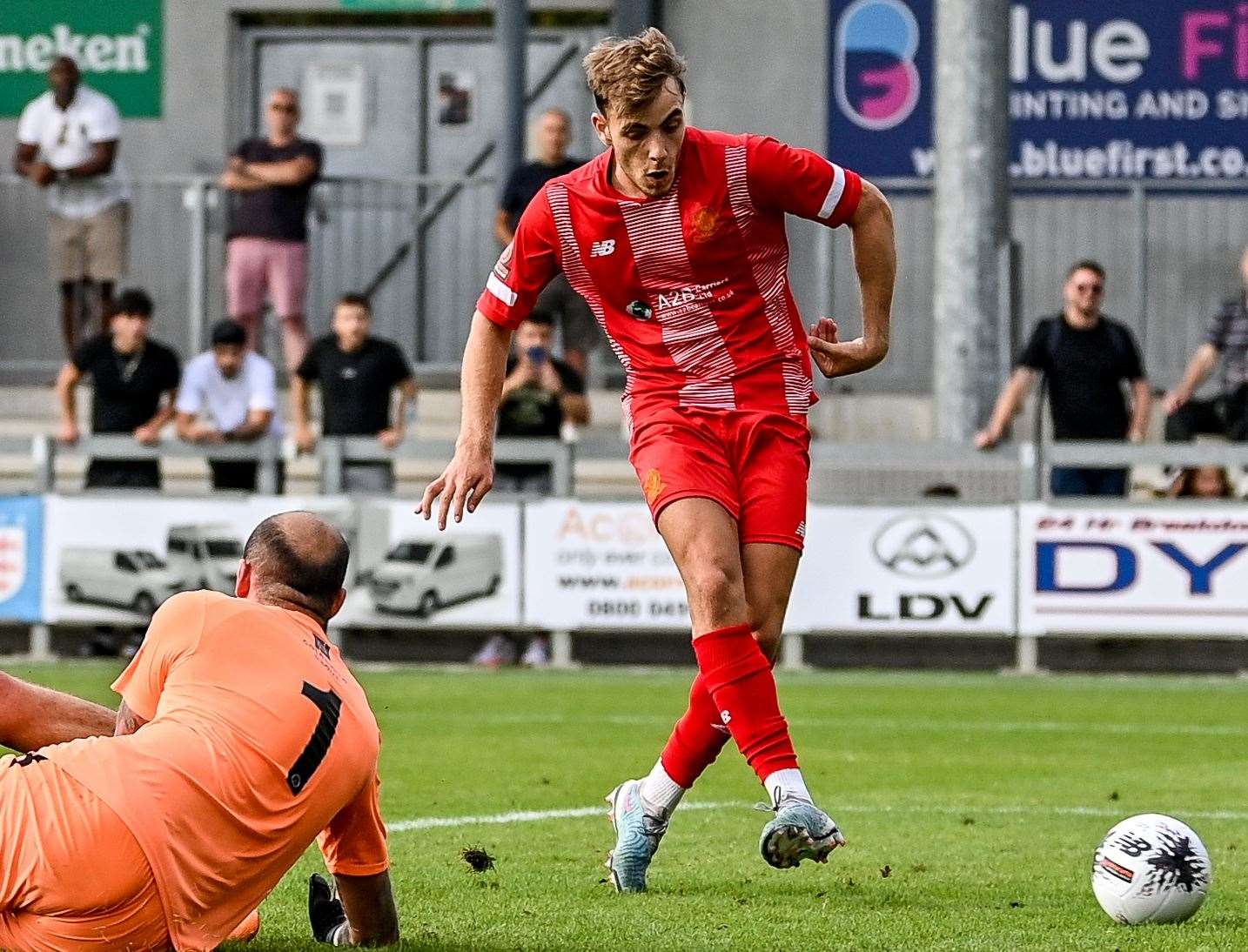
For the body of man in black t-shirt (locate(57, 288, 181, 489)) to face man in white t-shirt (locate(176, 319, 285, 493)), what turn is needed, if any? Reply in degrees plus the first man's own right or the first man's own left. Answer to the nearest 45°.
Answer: approximately 90° to the first man's own left

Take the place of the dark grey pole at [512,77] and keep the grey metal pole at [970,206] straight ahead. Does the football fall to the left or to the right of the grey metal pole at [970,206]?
right

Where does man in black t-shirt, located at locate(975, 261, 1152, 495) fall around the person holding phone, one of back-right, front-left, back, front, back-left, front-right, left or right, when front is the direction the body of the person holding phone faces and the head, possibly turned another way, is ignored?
left

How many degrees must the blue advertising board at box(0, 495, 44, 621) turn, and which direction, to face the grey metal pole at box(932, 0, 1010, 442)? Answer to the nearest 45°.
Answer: approximately 90° to its left

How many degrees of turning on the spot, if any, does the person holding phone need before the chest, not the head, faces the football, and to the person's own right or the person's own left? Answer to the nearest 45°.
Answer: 0° — they already face it

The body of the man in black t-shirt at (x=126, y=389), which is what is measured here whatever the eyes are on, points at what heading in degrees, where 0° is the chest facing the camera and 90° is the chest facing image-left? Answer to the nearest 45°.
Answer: approximately 0°

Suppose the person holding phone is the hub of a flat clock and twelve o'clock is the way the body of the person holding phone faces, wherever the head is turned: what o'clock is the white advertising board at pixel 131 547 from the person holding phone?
The white advertising board is roughly at 3 o'clock from the person holding phone.

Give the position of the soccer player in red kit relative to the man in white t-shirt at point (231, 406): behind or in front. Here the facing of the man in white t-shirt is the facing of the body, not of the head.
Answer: in front

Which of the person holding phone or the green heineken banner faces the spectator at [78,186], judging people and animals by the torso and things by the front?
the green heineken banner

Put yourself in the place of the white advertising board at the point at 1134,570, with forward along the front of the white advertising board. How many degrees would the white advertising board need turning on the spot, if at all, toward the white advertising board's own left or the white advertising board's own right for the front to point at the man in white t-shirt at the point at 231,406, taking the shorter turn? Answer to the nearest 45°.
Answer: approximately 90° to the white advertising board's own right
